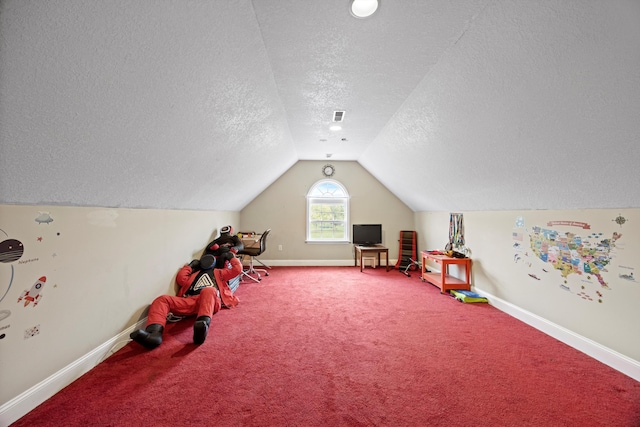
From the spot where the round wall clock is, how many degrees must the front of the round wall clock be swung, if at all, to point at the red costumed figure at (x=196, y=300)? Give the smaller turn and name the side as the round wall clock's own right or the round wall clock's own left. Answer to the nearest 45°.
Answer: approximately 45° to the round wall clock's own right

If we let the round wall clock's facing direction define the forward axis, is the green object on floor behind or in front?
in front

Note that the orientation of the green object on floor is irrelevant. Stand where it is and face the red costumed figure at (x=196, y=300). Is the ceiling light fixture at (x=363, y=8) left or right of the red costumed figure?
left

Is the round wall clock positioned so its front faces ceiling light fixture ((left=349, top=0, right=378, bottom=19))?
yes

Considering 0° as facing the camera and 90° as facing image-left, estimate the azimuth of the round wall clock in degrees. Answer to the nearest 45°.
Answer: approximately 0°
